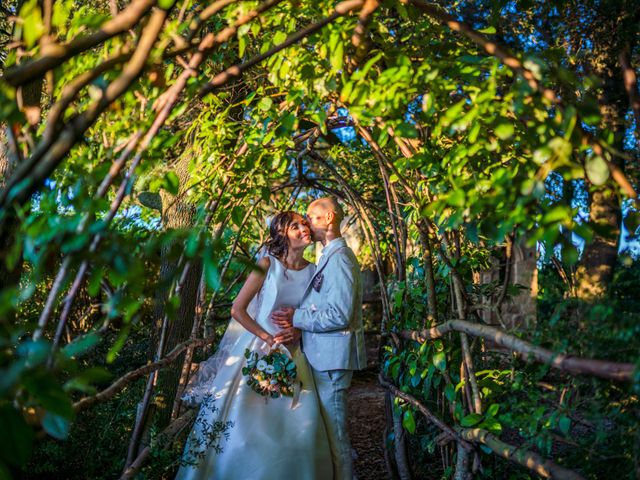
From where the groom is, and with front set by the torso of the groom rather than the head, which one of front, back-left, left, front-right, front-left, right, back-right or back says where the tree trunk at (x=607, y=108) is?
back-right

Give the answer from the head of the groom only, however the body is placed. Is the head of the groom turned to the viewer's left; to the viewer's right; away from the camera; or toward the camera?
to the viewer's left

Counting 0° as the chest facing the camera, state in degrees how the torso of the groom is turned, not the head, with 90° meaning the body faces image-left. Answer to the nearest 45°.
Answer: approximately 90°

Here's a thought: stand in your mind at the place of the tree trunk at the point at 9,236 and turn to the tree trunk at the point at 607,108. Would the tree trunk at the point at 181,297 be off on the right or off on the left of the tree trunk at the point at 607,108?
left

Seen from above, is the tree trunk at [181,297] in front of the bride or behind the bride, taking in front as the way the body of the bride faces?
behind

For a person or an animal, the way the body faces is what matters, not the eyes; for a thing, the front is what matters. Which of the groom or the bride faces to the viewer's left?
the groom

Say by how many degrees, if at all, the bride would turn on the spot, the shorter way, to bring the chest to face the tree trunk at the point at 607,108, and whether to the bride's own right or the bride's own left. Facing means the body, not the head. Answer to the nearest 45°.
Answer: approximately 90° to the bride's own left

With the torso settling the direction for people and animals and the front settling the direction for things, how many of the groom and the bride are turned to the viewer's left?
1

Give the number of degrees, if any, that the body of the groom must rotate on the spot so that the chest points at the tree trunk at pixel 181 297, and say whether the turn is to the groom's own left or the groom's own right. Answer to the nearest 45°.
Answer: approximately 45° to the groom's own right

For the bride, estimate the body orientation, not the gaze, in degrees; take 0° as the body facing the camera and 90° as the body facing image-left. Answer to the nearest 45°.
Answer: approximately 315°
